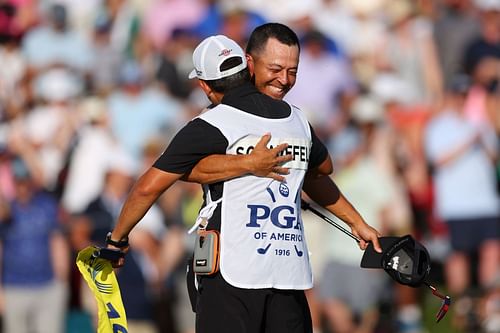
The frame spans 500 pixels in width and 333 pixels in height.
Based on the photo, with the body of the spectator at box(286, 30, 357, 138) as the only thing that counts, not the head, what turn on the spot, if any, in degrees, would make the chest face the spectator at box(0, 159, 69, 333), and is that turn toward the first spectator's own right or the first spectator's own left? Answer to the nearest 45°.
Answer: approximately 45° to the first spectator's own right

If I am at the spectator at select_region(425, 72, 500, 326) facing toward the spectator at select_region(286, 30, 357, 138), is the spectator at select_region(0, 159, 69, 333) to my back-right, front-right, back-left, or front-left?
front-left

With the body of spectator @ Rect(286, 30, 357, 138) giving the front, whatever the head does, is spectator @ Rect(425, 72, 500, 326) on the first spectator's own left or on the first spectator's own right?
on the first spectator's own left

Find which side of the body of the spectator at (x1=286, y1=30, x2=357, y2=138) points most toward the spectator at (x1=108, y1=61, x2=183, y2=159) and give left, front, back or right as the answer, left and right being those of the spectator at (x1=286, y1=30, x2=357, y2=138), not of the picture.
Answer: right

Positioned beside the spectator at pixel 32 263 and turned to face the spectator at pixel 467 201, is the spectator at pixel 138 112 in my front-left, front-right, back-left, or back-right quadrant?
front-left

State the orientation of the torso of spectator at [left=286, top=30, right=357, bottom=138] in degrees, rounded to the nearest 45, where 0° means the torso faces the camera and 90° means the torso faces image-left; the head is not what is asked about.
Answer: approximately 0°
